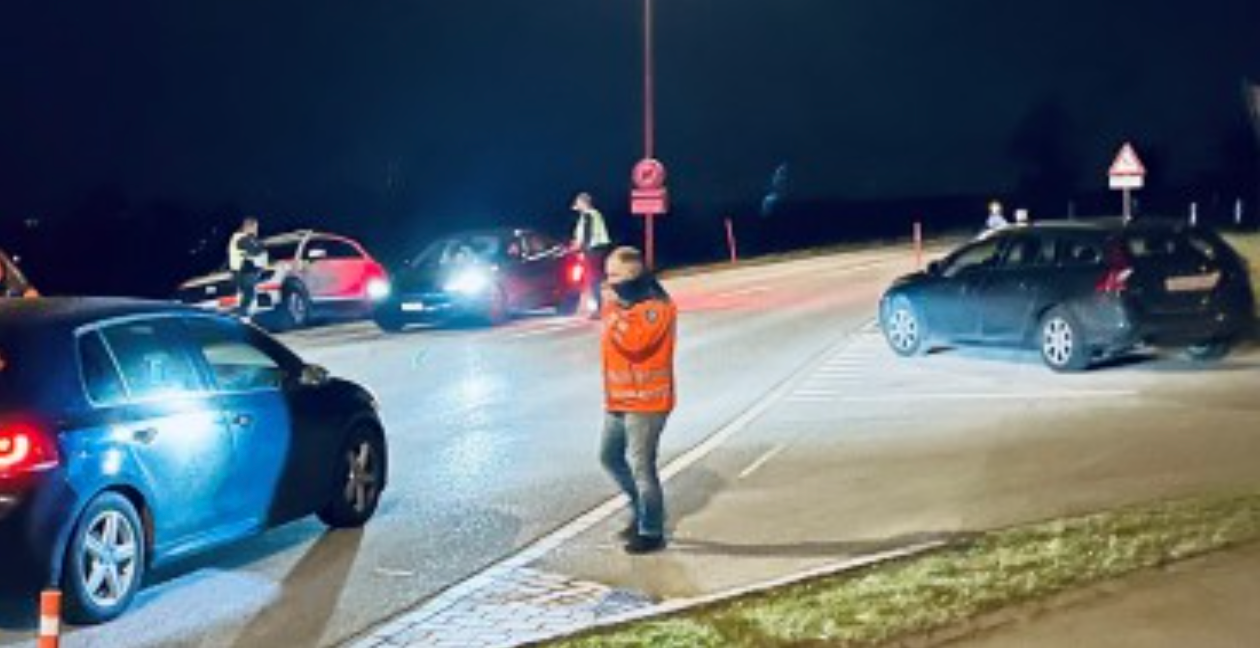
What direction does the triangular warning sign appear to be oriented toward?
toward the camera

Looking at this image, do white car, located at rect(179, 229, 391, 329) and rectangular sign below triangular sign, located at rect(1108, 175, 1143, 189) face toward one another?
no

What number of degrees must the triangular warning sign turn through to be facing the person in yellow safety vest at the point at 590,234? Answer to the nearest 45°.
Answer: approximately 45° to its right

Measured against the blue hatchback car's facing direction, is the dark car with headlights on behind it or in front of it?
in front

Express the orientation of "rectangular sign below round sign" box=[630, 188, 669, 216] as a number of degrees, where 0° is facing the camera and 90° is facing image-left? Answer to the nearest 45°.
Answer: approximately 0°

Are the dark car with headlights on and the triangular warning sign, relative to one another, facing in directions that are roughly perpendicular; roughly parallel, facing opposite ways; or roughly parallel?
roughly parallel

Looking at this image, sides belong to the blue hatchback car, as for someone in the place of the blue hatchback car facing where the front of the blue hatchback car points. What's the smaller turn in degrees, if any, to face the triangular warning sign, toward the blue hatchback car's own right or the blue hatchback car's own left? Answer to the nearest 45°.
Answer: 0° — it already faces it

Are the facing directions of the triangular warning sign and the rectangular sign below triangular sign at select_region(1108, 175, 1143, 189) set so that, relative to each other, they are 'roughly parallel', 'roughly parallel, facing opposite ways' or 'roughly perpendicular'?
roughly parallel

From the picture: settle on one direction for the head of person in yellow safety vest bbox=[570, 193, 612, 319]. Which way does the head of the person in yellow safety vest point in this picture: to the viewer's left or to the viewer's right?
to the viewer's left

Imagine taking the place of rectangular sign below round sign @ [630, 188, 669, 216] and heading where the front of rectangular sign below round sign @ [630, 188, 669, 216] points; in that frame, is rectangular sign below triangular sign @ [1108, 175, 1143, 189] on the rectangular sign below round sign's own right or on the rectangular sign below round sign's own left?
on the rectangular sign below round sign's own left

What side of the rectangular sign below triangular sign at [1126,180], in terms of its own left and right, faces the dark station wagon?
front

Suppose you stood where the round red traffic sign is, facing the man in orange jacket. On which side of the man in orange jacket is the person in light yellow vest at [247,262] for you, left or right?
right

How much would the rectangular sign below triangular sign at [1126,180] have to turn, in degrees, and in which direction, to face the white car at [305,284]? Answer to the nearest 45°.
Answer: approximately 90° to its right

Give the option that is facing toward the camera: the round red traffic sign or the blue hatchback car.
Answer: the round red traffic sign

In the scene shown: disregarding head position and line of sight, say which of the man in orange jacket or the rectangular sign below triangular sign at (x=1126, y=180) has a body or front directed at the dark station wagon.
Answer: the rectangular sign below triangular sign

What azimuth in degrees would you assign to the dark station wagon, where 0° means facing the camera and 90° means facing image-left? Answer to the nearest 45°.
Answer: approximately 135°
